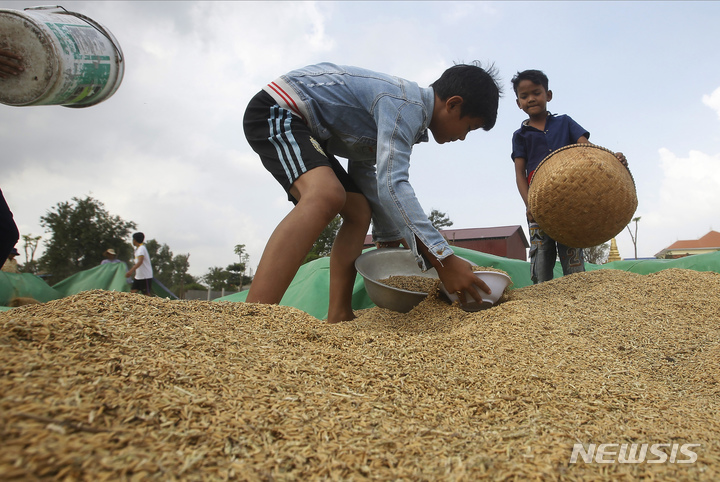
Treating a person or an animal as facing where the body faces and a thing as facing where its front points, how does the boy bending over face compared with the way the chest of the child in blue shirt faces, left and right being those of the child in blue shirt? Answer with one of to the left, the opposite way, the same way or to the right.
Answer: to the left

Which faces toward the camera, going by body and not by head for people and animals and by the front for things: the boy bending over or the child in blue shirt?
the child in blue shirt

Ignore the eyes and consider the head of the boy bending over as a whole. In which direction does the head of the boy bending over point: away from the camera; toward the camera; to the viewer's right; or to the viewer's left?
to the viewer's right

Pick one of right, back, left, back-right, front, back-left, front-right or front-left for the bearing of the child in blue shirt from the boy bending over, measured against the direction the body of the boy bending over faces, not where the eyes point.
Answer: front-left

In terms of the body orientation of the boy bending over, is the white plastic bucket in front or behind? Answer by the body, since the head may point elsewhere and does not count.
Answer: behind

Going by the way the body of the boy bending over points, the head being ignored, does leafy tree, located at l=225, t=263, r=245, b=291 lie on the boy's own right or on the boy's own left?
on the boy's own left

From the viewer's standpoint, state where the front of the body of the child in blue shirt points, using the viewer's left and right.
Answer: facing the viewer

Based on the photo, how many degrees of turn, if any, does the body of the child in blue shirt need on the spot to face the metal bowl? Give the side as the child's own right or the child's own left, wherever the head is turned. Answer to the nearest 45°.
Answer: approximately 45° to the child's own right

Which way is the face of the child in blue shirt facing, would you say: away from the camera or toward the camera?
toward the camera

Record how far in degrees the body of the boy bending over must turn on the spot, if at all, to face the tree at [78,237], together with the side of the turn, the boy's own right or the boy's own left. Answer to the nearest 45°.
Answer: approximately 135° to the boy's own left

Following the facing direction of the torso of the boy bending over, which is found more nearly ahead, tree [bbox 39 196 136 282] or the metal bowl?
the metal bowl

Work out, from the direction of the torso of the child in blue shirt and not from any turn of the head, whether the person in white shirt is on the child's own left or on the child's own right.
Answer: on the child's own right

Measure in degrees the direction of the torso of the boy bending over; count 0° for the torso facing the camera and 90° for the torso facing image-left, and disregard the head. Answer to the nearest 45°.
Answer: approximately 270°

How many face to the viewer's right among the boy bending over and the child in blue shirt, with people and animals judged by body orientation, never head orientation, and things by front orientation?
1

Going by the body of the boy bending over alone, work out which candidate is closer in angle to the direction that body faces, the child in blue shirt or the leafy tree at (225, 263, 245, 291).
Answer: the child in blue shirt

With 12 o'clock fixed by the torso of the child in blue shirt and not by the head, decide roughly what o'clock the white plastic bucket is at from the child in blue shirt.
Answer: The white plastic bucket is roughly at 1 o'clock from the child in blue shirt.
